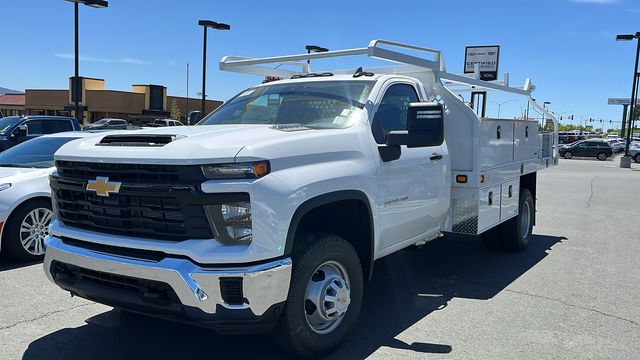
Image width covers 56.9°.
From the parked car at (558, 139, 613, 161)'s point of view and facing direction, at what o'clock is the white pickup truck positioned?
The white pickup truck is roughly at 9 o'clock from the parked car.

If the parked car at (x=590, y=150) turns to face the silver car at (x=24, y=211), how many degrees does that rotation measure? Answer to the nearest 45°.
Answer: approximately 90° to its left

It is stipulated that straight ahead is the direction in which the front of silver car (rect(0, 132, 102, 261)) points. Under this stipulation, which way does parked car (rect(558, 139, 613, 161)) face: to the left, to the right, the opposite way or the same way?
to the right

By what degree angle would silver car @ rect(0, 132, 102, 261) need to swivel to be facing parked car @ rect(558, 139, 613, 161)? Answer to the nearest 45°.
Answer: approximately 180°

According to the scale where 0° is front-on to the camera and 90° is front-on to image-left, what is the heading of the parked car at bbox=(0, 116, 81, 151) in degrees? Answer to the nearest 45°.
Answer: approximately 45°

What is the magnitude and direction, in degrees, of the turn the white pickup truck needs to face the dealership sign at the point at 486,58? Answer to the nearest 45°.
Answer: approximately 135° to its right

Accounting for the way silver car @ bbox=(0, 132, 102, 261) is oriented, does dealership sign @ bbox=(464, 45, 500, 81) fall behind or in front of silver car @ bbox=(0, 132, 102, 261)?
behind

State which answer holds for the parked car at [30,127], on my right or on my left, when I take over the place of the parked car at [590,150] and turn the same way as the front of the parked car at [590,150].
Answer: on my left

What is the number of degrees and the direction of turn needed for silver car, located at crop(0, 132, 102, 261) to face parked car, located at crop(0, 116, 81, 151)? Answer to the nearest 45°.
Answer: approximately 135° to its right

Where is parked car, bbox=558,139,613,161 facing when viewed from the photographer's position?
facing to the left of the viewer
